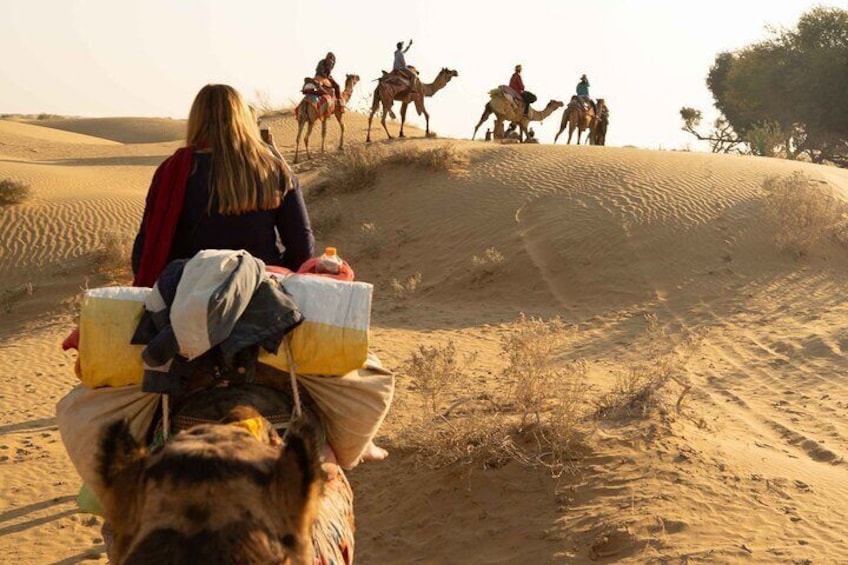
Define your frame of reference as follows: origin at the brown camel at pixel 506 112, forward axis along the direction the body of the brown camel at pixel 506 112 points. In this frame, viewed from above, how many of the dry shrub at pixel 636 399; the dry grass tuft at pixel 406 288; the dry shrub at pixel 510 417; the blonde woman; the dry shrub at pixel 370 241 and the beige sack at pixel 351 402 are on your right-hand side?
6

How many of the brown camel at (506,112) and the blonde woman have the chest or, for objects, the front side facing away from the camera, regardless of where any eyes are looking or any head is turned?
1

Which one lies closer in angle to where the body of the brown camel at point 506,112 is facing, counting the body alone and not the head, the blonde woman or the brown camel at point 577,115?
the brown camel

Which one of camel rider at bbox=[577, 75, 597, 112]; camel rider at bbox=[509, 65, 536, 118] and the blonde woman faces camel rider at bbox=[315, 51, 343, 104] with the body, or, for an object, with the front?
the blonde woman

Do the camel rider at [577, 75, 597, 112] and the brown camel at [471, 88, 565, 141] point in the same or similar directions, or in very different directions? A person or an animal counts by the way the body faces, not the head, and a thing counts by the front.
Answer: same or similar directions

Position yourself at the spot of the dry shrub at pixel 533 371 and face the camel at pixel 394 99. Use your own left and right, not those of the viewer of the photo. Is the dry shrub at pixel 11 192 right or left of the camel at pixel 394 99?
left

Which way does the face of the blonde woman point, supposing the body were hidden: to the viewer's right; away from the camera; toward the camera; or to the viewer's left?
away from the camera

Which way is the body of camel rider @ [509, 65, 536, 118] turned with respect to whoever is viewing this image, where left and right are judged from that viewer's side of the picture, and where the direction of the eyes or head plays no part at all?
facing to the right of the viewer

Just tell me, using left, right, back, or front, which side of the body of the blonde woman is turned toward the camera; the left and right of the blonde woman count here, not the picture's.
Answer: back

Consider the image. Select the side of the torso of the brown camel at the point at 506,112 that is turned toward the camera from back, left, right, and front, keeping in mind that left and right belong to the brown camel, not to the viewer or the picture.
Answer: right

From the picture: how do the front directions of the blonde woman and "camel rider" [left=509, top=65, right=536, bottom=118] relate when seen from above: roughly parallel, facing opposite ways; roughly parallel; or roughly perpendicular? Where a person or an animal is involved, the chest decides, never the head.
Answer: roughly perpendicular

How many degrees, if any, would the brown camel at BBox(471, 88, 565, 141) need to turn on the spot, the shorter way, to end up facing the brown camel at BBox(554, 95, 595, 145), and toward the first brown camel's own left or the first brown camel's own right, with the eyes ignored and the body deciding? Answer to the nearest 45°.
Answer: approximately 45° to the first brown camel's own left

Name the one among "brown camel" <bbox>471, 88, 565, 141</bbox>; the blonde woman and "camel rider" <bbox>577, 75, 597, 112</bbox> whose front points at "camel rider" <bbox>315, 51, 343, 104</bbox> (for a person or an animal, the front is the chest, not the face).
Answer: the blonde woman

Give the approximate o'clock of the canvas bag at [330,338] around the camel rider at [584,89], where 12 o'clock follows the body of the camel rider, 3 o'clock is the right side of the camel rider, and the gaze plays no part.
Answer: The canvas bag is roughly at 3 o'clock from the camel rider.

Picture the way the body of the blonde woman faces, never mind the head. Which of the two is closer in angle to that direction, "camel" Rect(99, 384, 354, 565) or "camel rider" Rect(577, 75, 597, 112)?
the camel rider

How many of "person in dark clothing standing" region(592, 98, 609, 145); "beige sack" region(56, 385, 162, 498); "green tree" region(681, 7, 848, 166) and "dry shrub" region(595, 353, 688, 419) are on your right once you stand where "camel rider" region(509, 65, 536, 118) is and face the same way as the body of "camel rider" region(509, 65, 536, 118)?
2

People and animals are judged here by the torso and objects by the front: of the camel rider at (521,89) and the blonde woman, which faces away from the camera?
the blonde woman

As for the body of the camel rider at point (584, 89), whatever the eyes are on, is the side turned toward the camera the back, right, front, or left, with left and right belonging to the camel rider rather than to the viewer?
right

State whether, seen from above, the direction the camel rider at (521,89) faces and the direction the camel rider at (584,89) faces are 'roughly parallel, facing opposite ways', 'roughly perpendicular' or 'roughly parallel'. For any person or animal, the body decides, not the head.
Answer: roughly parallel
